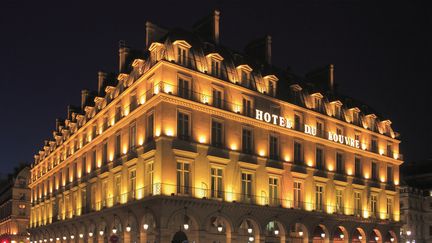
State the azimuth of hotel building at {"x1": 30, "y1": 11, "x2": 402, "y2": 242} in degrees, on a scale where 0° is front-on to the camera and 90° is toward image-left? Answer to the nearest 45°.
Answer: approximately 315°
